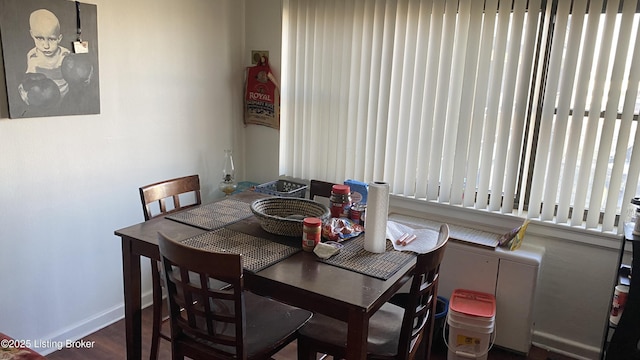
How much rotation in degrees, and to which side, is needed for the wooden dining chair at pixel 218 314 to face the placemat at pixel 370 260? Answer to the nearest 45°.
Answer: approximately 45° to its right

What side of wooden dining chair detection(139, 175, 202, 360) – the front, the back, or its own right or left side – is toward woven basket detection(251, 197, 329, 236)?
front

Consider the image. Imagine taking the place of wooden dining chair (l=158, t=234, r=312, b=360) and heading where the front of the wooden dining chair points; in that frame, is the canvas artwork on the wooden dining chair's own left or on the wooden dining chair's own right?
on the wooden dining chair's own left

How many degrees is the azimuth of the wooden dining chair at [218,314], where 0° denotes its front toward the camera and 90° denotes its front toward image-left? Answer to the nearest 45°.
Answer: approximately 225°

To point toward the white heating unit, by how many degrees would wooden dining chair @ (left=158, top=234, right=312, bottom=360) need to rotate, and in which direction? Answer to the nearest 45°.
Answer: approximately 45° to its right

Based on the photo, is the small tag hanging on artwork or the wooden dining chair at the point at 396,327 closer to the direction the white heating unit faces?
the wooden dining chair

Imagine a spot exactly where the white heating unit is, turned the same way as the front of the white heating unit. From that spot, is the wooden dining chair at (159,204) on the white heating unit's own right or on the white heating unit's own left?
on the white heating unit's own right

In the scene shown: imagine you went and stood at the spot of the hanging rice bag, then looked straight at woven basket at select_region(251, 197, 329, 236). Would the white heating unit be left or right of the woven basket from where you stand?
left

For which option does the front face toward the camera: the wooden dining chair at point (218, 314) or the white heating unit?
the white heating unit

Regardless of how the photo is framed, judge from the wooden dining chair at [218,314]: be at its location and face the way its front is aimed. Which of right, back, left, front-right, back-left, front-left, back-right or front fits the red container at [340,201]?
front

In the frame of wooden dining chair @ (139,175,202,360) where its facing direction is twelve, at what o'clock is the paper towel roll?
The paper towel roll is roughly at 12 o'clock from the wooden dining chair.

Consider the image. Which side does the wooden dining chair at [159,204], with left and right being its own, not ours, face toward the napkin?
front

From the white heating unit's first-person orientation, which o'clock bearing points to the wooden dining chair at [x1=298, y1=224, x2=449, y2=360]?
The wooden dining chair is roughly at 1 o'clock from the white heating unit.

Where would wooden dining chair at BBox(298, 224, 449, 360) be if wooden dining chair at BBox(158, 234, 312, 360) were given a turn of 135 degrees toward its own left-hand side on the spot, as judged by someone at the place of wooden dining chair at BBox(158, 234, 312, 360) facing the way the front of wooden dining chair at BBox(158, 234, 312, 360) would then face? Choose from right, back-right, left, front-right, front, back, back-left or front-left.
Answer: back

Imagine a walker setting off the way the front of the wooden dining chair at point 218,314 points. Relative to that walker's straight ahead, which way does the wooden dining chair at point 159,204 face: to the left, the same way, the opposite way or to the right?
to the right

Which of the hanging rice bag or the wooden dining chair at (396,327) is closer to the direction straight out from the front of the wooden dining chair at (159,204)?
the wooden dining chair

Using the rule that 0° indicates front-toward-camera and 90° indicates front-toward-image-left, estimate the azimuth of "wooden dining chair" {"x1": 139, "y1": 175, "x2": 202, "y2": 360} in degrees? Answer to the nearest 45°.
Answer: approximately 315°

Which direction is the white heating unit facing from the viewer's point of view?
toward the camera

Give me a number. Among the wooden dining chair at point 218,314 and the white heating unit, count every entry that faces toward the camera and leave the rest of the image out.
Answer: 1
